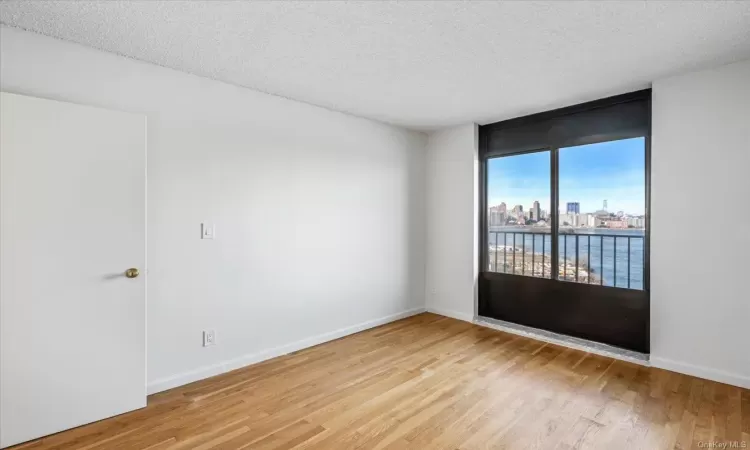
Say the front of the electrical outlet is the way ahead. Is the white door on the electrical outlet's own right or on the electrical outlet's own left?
on the electrical outlet's own right

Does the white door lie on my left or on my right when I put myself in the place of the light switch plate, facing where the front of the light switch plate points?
on my right

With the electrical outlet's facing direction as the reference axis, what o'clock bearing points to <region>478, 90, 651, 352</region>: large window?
The large window is roughly at 11 o'clock from the electrical outlet.

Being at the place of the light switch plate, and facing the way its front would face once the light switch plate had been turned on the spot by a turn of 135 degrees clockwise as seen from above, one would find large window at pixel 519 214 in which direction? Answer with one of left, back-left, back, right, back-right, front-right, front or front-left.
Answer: back

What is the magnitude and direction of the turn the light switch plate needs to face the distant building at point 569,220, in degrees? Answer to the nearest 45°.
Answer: approximately 45° to its left

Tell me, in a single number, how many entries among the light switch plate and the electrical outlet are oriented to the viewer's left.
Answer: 0

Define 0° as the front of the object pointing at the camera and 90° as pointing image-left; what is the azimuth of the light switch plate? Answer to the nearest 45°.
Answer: approximately 315°

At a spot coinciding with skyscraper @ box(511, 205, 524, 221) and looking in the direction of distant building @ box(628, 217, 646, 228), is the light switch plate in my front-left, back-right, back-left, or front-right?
back-right
